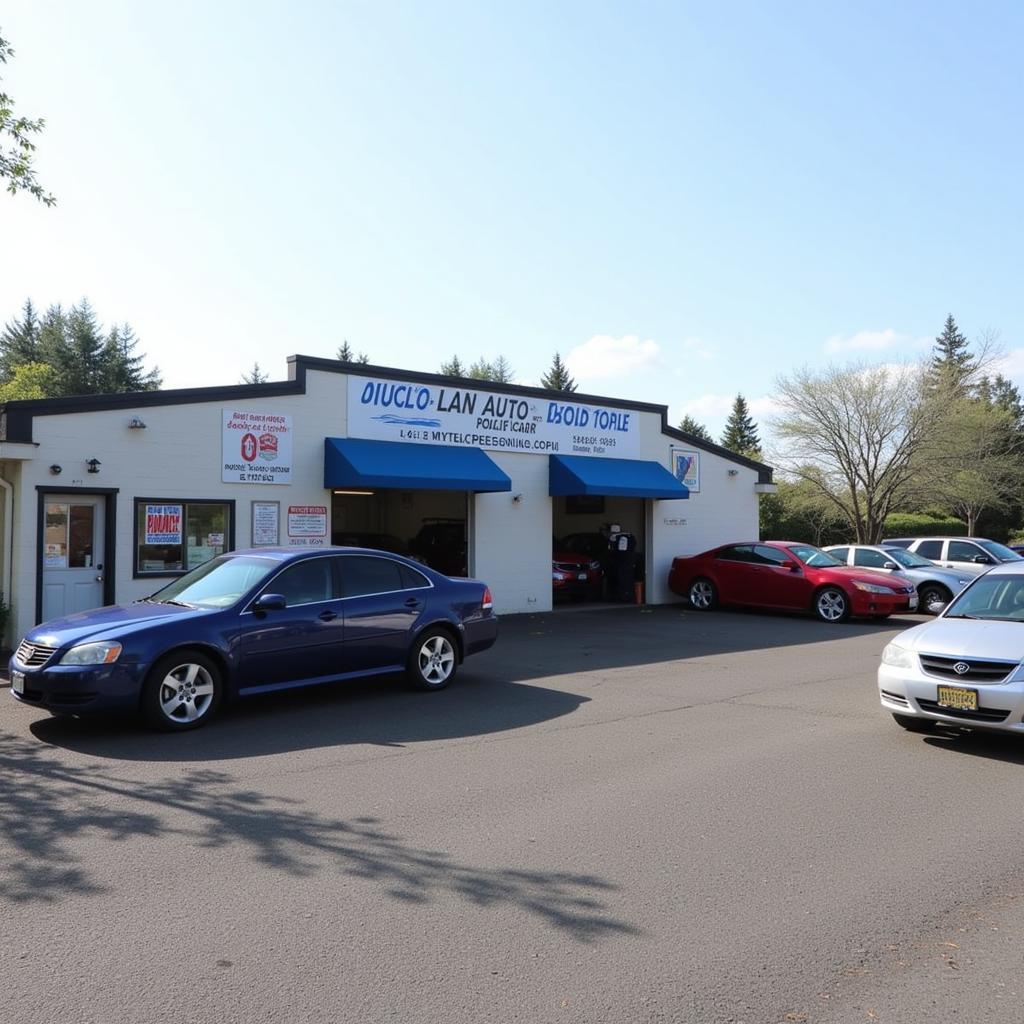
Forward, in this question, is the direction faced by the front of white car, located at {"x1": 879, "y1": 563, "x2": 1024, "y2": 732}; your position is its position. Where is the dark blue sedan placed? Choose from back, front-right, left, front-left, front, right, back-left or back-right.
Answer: front-right

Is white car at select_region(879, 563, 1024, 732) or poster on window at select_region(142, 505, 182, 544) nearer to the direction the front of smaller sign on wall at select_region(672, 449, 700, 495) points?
the white car

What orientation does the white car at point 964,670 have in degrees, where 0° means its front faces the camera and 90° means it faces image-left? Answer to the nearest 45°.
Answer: approximately 45°

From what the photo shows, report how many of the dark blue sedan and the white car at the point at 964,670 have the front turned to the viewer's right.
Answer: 0

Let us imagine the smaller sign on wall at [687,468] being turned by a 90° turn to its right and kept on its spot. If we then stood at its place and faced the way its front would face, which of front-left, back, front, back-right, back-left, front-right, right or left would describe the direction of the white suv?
back-left

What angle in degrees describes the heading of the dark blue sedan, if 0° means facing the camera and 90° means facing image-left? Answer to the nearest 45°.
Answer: approximately 45°

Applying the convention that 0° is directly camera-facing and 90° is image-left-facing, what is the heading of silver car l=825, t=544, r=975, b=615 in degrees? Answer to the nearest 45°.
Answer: approximately 315°

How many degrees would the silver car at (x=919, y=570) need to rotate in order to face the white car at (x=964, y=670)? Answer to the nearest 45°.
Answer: approximately 45° to its right

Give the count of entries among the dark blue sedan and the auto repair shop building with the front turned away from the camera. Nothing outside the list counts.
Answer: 0

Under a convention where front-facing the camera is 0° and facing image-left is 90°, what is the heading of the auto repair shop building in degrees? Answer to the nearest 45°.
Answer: approximately 315°

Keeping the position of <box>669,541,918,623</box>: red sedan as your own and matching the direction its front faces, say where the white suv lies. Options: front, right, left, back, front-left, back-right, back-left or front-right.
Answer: left

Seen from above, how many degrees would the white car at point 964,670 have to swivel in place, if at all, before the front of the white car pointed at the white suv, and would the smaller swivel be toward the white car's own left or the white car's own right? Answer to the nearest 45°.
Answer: approximately 135° to the white car's own right
